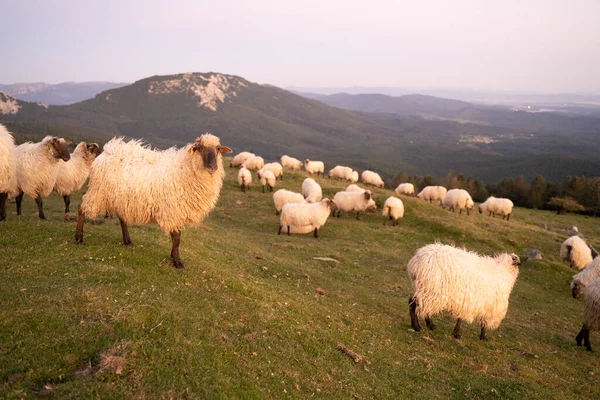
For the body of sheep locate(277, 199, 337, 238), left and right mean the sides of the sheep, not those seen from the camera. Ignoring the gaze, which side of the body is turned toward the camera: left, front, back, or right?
right

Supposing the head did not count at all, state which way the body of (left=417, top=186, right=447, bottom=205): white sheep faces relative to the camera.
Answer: to the viewer's left

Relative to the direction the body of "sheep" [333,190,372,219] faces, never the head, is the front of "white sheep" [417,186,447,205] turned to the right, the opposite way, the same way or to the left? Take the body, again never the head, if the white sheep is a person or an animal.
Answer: the opposite way

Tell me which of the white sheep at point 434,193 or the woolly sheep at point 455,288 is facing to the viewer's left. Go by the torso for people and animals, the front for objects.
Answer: the white sheep

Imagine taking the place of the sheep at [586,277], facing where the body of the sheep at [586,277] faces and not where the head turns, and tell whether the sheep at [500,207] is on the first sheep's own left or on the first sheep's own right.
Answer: on the first sheep's own right

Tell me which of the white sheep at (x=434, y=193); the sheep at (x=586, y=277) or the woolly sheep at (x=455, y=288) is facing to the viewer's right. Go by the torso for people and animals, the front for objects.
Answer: the woolly sheep

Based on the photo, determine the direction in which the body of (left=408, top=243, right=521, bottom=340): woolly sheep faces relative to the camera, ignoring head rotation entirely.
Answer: to the viewer's right

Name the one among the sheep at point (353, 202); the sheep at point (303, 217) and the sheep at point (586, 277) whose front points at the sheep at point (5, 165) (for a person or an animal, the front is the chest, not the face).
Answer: the sheep at point (586, 277)

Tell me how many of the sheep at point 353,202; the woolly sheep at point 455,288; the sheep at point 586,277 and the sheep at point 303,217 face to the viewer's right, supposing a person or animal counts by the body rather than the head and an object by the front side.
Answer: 3

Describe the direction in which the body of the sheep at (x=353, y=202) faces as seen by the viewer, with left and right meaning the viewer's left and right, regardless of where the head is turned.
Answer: facing to the right of the viewer

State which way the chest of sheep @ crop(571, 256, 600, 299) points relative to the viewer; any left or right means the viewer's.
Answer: facing the viewer and to the left of the viewer

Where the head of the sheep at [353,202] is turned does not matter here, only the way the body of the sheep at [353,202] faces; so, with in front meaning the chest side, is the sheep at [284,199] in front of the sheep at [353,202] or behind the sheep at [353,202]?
behind
